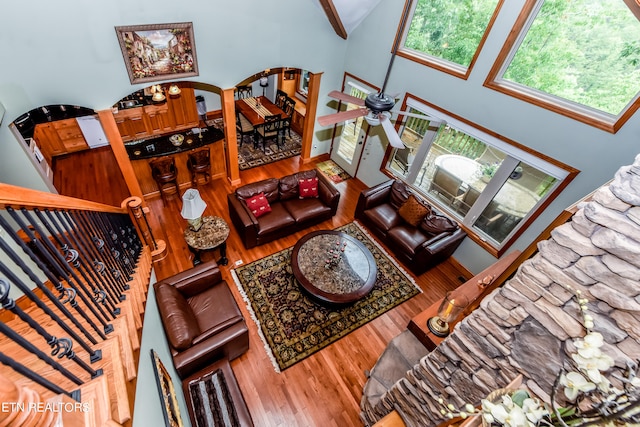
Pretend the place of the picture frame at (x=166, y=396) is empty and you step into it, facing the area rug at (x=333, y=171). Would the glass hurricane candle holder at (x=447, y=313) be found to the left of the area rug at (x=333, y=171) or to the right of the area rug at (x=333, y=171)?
right

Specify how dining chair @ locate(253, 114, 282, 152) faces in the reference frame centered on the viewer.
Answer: facing away from the viewer and to the left of the viewer

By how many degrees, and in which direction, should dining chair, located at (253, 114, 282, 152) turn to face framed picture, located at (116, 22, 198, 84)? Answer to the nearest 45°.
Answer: approximately 90° to its left

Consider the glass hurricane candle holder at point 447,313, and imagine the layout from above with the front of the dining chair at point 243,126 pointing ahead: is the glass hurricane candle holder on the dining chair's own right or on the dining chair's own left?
on the dining chair's own right

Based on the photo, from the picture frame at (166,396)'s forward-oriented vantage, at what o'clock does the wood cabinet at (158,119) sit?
The wood cabinet is roughly at 10 o'clock from the picture frame.

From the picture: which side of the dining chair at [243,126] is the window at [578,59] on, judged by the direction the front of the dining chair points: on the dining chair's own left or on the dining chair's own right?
on the dining chair's own right

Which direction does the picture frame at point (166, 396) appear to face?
to the viewer's right

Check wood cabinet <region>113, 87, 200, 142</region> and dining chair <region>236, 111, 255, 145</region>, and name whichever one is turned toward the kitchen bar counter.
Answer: the wood cabinet

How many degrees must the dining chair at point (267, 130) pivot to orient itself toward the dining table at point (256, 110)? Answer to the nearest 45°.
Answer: approximately 45° to its right

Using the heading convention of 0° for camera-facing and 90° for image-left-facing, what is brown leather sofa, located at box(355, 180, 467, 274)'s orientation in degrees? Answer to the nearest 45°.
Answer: approximately 45°

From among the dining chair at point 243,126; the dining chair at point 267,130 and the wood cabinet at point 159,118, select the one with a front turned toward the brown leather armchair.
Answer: the wood cabinet
